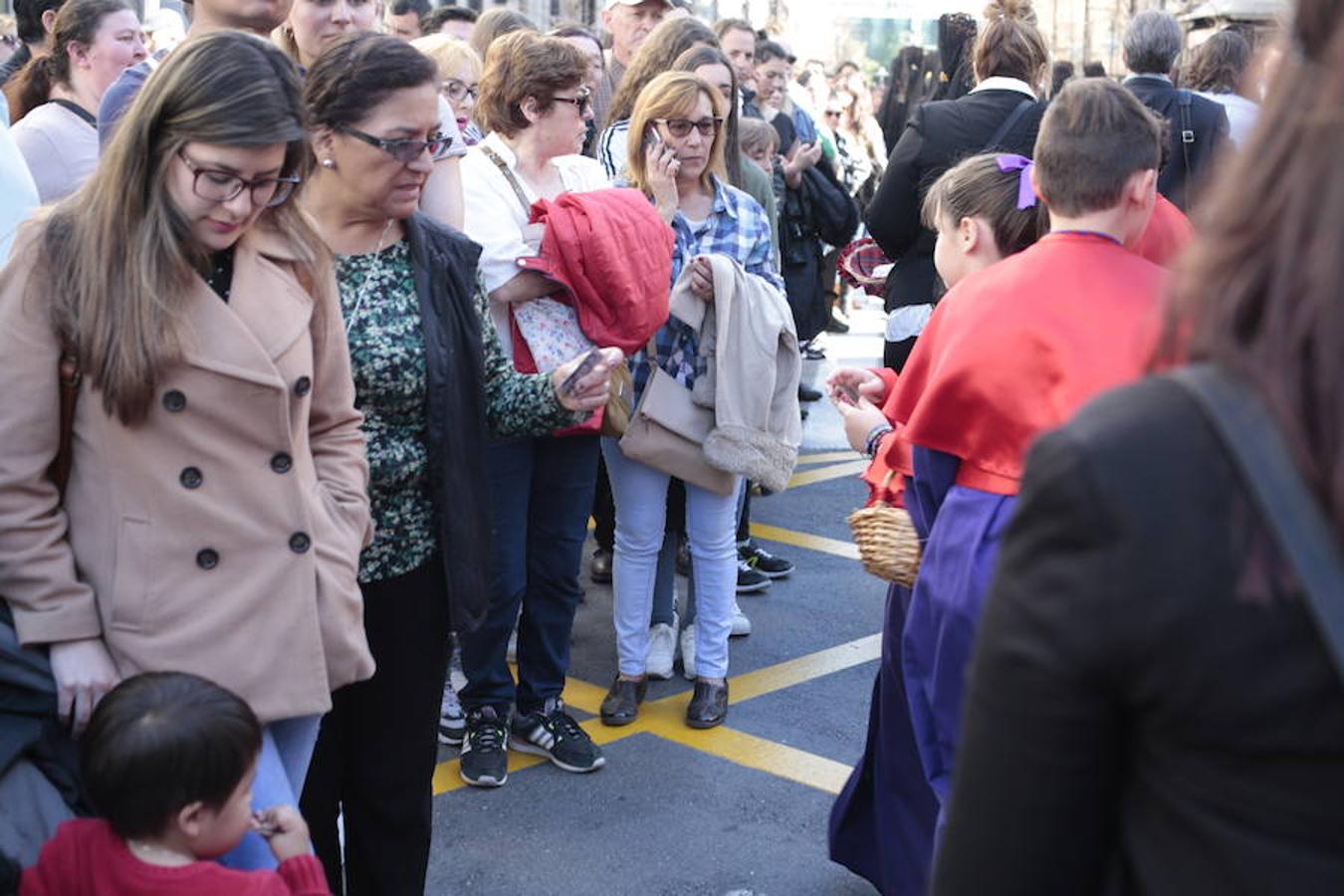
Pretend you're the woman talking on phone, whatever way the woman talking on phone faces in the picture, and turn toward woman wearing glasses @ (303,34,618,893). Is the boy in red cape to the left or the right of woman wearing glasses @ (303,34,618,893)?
left

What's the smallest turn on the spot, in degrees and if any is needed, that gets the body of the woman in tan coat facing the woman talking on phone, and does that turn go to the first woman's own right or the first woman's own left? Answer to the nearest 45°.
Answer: approximately 90° to the first woman's own left

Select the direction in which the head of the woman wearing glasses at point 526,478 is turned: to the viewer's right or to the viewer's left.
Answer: to the viewer's right

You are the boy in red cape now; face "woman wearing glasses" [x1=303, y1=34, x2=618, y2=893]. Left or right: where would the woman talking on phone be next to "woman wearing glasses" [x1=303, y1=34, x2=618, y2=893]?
right

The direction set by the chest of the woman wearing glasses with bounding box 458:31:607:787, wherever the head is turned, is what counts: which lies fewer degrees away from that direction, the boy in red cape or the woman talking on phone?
the boy in red cape

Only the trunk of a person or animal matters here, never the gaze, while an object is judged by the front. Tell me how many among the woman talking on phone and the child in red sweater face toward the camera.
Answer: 1

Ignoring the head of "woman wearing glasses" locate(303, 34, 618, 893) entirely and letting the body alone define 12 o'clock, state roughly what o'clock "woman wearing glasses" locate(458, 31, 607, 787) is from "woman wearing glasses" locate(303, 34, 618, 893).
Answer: "woman wearing glasses" locate(458, 31, 607, 787) is roughly at 8 o'clock from "woman wearing glasses" locate(303, 34, 618, 893).

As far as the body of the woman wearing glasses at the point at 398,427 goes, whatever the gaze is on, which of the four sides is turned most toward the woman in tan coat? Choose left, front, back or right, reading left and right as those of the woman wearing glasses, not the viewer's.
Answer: right

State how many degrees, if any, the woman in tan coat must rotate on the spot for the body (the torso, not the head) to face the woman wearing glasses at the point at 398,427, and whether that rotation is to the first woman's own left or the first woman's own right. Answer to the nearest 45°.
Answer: approximately 90° to the first woman's own left

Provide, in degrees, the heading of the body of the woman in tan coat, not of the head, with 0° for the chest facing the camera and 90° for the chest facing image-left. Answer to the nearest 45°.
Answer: approximately 315°

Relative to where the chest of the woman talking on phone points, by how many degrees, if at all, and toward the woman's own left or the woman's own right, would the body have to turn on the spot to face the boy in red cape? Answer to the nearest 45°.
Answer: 0° — they already face them

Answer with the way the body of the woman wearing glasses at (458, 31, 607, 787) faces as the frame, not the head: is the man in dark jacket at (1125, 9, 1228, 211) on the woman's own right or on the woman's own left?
on the woman's own left

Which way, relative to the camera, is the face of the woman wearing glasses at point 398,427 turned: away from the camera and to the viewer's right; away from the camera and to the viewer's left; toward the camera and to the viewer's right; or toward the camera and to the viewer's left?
toward the camera and to the viewer's right

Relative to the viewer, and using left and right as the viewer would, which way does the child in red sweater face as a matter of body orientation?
facing away from the viewer and to the right of the viewer
